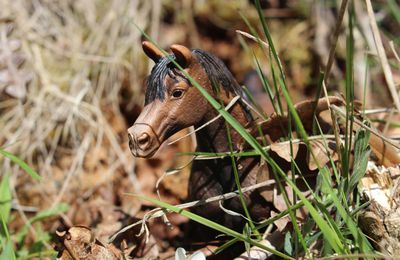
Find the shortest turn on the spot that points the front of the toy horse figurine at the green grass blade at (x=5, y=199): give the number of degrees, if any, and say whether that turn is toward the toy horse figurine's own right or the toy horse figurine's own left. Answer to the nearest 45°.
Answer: approximately 45° to the toy horse figurine's own right

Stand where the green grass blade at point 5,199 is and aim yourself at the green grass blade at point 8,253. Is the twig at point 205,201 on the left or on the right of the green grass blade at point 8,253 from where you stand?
left

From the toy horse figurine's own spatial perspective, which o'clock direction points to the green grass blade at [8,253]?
The green grass blade is roughly at 1 o'clock from the toy horse figurine.

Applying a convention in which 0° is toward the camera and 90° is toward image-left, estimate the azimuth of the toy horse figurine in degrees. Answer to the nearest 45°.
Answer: approximately 45°
